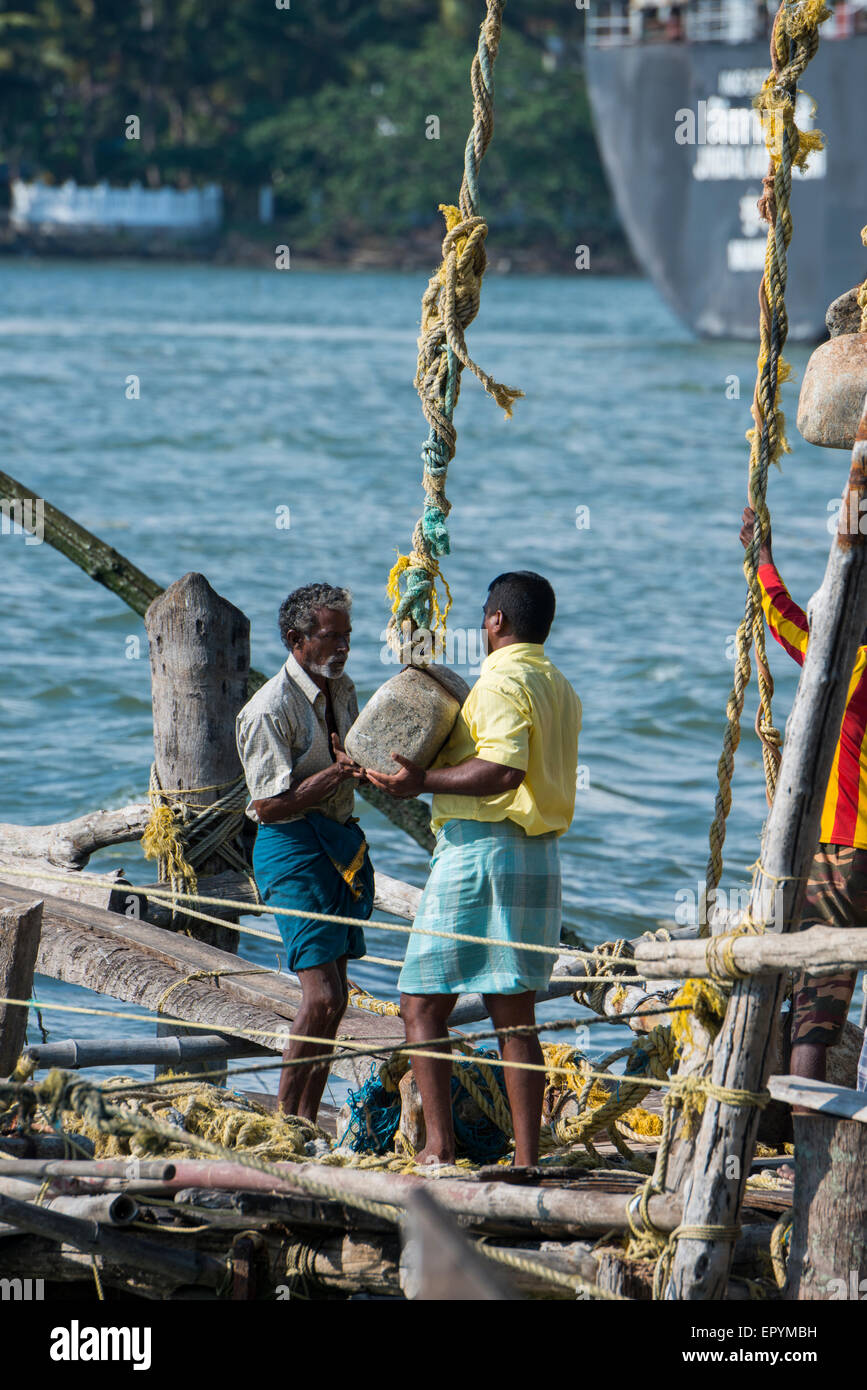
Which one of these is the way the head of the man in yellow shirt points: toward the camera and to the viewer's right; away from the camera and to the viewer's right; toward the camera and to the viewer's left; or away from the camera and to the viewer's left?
away from the camera and to the viewer's left

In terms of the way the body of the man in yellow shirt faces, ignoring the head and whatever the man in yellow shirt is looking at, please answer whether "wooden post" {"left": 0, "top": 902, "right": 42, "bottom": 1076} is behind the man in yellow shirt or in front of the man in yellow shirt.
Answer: in front

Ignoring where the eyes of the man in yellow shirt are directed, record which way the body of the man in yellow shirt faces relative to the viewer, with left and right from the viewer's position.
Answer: facing away from the viewer and to the left of the viewer

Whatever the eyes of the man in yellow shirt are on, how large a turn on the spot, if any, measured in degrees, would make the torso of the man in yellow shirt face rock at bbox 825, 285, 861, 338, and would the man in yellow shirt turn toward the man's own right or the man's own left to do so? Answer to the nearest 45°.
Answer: approximately 90° to the man's own right

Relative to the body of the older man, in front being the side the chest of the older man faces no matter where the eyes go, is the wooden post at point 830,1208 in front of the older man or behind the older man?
in front

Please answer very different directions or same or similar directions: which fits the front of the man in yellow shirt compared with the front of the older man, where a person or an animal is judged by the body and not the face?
very different directions

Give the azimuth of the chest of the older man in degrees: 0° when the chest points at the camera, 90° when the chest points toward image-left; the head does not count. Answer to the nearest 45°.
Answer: approximately 315°
